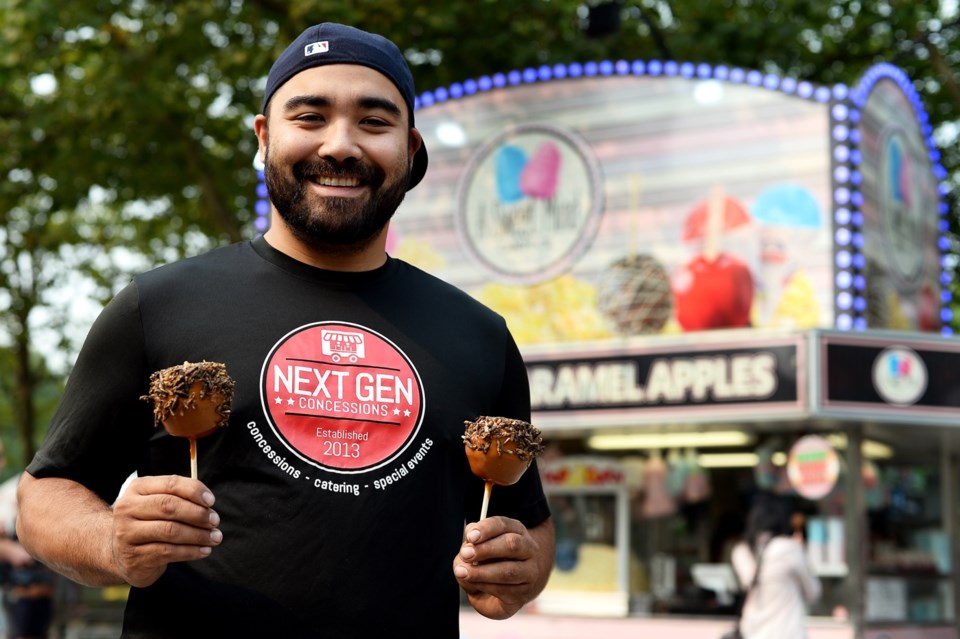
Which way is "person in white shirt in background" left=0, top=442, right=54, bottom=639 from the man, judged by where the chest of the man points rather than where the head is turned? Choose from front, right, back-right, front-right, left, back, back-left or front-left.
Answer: back

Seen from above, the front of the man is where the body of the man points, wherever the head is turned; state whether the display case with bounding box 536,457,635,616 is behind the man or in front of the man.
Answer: behind

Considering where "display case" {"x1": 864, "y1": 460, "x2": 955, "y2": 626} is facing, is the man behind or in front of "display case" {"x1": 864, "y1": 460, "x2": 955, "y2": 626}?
in front

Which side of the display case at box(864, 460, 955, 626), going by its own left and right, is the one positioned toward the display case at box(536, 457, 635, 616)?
right

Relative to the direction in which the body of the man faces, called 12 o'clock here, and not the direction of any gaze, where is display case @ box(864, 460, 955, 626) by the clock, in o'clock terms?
The display case is roughly at 7 o'clock from the man.

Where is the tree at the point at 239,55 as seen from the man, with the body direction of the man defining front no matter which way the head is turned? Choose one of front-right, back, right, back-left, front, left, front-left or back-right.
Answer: back

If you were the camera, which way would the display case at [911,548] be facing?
facing the viewer

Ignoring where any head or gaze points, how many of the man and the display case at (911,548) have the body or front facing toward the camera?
2

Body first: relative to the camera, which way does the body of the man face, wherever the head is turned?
toward the camera

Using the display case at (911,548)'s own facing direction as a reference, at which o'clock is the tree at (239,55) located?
The tree is roughly at 3 o'clock from the display case.

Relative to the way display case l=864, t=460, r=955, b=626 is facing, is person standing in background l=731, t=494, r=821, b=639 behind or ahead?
ahead
